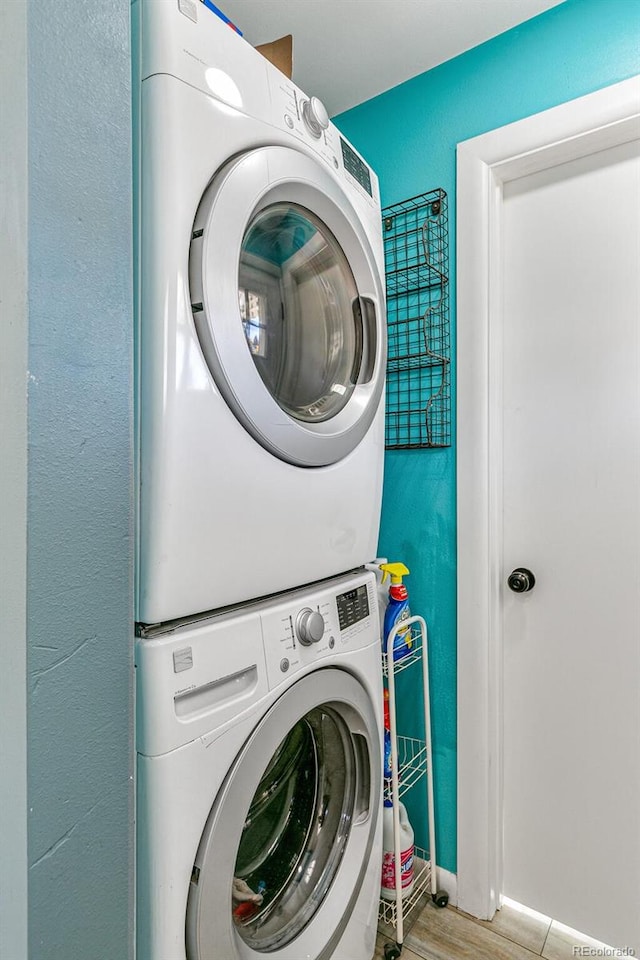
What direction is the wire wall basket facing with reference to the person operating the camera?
facing the viewer and to the left of the viewer

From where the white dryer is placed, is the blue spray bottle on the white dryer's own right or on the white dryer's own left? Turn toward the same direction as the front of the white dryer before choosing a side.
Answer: on the white dryer's own left

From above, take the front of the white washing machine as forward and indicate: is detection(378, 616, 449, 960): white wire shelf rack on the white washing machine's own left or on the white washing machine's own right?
on the white washing machine's own left

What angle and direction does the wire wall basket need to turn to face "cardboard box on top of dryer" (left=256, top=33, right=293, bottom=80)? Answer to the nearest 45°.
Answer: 0° — it already faces it

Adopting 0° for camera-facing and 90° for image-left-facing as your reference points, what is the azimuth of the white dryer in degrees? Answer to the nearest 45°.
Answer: approximately 315°

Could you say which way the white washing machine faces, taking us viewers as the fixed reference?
facing the viewer and to the right of the viewer

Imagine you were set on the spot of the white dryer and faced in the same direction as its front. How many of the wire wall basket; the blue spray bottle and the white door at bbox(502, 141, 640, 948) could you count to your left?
3

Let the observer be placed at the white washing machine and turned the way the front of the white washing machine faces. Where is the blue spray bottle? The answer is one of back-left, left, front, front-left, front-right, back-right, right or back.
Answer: left
